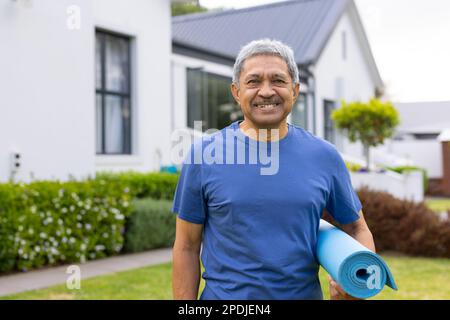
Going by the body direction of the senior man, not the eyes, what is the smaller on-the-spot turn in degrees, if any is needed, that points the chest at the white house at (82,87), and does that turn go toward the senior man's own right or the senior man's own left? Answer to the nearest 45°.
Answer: approximately 135° to the senior man's own right

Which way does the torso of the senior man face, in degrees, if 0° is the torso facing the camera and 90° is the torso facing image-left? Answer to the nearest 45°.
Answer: approximately 0°

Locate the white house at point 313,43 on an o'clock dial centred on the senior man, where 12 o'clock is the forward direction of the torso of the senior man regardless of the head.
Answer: The white house is roughly at 6 o'clock from the senior man.

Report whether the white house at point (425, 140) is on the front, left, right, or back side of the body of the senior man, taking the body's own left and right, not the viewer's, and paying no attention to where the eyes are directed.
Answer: back

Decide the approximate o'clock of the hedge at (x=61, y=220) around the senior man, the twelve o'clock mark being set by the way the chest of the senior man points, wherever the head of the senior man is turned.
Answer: The hedge is roughly at 5 o'clock from the senior man.

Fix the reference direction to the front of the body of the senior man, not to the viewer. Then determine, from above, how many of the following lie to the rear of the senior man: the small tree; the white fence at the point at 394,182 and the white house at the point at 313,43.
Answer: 3

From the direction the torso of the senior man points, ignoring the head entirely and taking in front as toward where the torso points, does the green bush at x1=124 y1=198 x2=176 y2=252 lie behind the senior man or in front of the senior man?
behind

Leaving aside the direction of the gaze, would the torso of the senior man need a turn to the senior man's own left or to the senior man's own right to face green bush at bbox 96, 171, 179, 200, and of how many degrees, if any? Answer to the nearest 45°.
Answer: approximately 180°

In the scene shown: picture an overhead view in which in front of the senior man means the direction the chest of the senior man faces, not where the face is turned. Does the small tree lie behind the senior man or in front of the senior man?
behind
